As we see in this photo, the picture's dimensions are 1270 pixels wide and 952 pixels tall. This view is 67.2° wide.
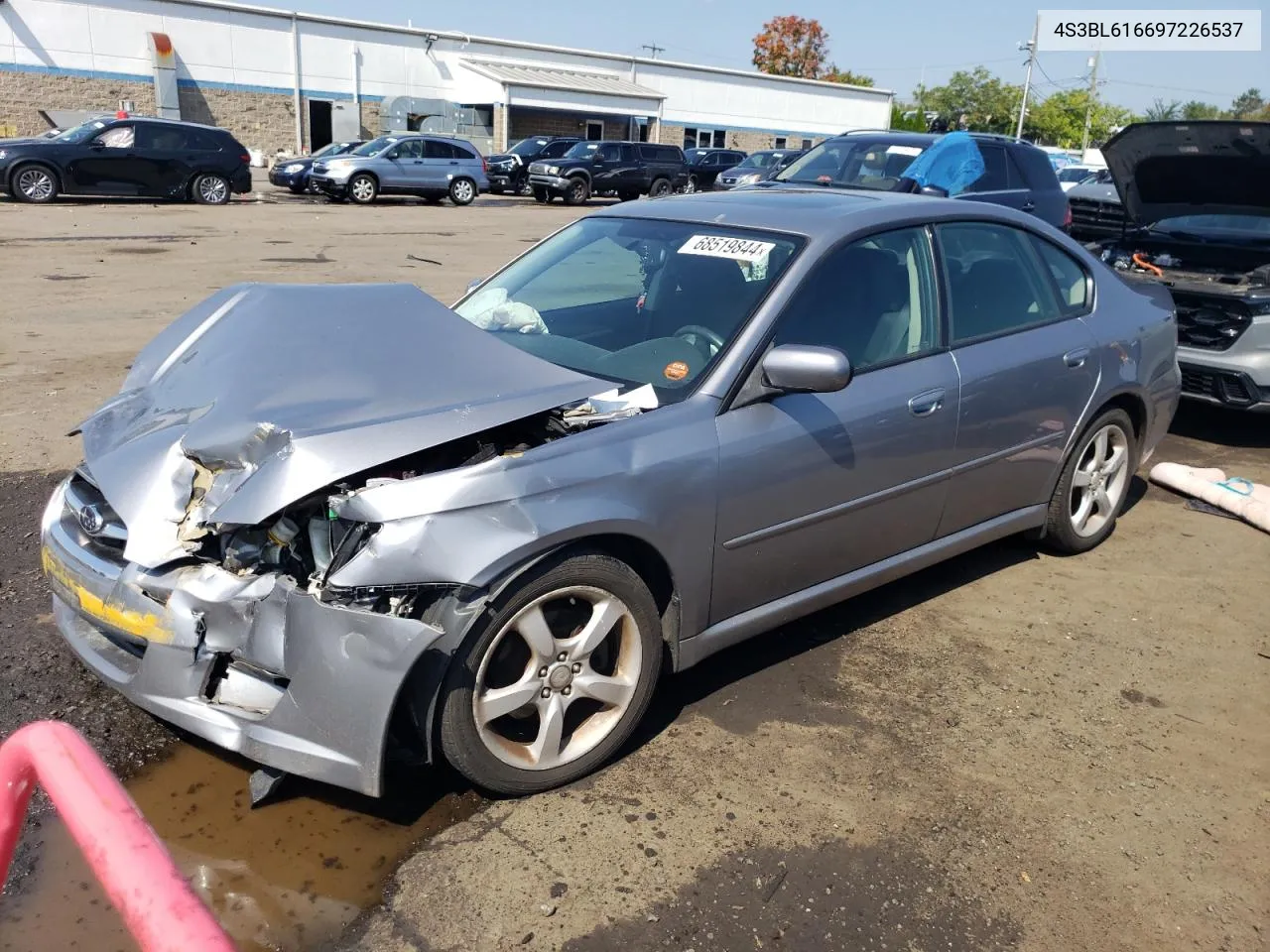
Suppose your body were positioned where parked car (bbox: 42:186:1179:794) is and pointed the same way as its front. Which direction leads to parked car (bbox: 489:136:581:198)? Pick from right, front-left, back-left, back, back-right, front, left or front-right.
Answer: back-right

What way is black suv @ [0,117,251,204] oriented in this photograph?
to the viewer's left

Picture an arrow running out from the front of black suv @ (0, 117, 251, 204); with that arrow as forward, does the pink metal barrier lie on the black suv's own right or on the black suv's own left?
on the black suv's own left

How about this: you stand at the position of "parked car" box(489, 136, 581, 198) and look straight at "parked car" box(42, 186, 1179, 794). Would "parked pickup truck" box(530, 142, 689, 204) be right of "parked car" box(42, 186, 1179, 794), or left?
left

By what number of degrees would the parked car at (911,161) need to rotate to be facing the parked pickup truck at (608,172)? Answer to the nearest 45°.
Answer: approximately 90° to its right

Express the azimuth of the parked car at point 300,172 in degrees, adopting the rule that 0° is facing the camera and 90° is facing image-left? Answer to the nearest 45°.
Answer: approximately 45°

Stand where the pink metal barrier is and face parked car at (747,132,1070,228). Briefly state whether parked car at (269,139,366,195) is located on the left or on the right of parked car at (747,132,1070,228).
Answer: left

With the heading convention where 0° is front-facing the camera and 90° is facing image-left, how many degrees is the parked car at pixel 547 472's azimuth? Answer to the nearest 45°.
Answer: approximately 45°
